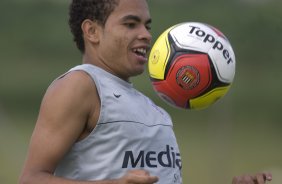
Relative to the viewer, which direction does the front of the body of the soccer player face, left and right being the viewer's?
facing the viewer and to the right of the viewer

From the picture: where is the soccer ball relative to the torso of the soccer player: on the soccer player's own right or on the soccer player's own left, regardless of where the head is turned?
on the soccer player's own left
